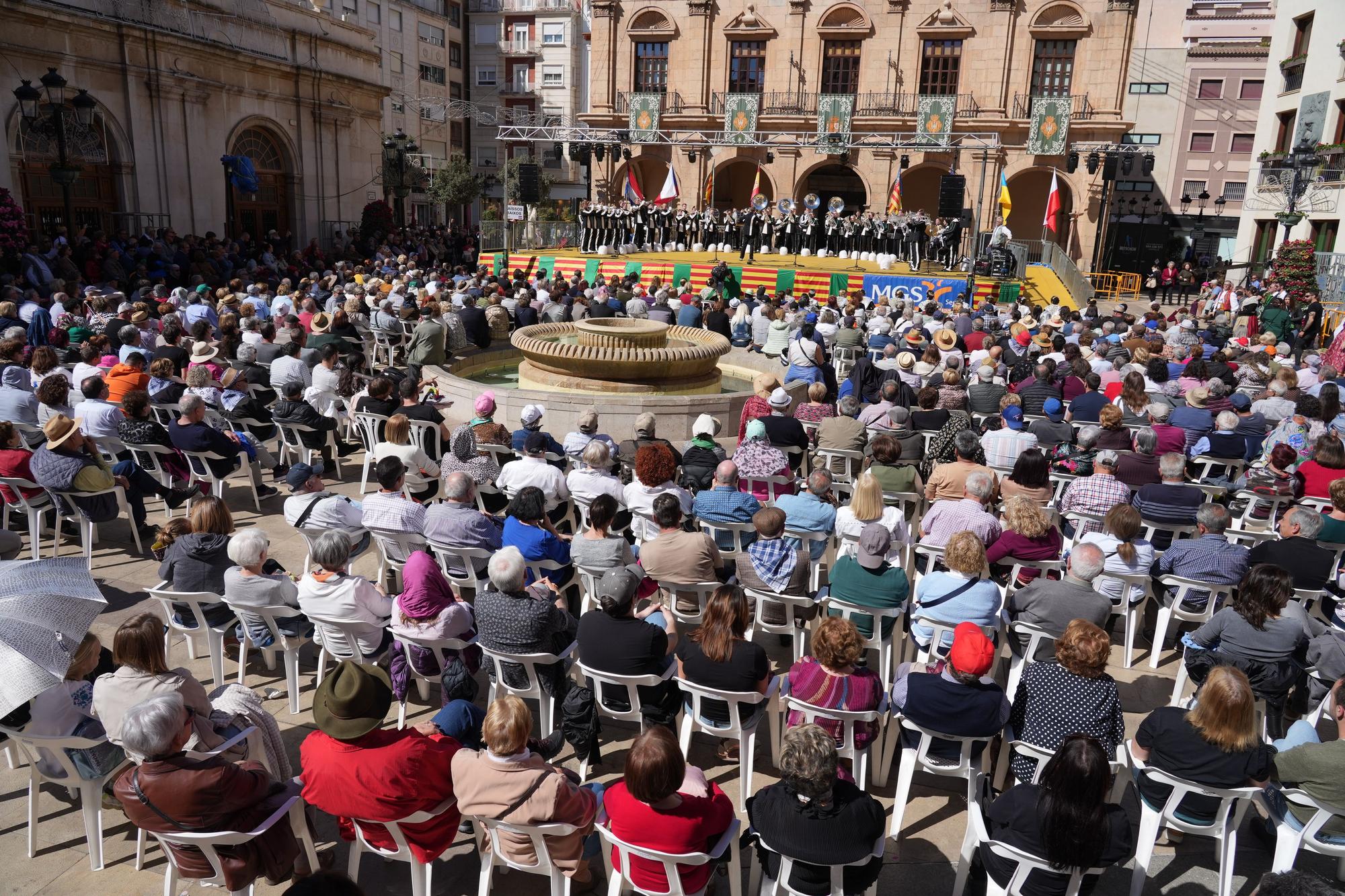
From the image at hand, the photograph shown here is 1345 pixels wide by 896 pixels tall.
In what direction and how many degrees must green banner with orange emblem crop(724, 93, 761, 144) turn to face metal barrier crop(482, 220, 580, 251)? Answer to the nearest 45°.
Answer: approximately 45° to its right

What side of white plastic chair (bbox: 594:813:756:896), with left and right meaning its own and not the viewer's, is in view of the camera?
back

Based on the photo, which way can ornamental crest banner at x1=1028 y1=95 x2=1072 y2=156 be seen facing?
toward the camera

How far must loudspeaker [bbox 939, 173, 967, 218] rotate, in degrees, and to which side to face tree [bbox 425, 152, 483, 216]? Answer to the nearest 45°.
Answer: approximately 135° to its right

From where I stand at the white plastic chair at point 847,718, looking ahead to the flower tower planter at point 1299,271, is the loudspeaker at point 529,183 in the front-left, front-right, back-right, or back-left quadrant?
front-left

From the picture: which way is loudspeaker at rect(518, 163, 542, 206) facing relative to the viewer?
toward the camera

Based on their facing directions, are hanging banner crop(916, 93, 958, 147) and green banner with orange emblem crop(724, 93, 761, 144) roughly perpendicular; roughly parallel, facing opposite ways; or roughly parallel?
roughly parallel

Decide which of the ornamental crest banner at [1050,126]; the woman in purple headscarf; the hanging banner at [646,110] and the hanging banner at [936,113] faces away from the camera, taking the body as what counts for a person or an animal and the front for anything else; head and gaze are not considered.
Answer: the woman in purple headscarf

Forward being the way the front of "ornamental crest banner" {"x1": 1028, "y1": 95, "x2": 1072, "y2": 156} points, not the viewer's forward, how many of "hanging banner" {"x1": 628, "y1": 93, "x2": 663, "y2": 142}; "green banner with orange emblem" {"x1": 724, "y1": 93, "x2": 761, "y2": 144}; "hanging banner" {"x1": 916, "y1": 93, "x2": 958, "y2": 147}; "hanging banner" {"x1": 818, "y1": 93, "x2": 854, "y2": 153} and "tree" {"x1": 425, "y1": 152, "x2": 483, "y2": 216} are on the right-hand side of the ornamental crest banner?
5

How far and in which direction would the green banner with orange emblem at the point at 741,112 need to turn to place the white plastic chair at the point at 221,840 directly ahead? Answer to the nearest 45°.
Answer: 0° — it already faces it

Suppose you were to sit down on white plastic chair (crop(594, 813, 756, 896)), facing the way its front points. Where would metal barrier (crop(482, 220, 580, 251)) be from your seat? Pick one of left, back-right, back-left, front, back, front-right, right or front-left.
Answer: front

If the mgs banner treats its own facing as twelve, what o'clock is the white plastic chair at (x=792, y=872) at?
The white plastic chair is roughly at 12 o'clock from the mgs banner.

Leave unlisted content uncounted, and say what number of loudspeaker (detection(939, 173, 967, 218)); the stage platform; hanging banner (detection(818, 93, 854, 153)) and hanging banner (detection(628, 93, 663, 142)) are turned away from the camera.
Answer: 0

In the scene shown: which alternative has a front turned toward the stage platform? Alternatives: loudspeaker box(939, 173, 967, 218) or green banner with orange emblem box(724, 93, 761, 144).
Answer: the green banner with orange emblem

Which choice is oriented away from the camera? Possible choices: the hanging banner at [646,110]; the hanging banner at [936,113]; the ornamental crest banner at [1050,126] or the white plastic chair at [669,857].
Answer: the white plastic chair

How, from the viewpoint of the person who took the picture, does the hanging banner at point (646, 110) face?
facing the viewer

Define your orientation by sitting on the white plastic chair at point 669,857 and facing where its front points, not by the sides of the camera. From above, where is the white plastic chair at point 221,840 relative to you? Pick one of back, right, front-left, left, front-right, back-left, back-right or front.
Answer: left

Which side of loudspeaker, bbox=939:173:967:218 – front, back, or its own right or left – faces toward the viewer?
front

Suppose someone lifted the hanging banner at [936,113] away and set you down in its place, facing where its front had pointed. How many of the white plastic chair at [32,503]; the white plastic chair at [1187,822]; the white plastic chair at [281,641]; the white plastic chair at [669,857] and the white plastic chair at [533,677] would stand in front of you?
5

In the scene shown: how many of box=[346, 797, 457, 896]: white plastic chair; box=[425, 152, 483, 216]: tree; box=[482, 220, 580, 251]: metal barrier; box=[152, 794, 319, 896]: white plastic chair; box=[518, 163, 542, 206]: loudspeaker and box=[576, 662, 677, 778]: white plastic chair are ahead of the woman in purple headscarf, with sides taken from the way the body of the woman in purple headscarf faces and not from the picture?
3

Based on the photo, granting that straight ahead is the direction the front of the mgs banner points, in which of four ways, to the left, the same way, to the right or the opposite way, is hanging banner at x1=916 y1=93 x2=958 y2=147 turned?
the same way

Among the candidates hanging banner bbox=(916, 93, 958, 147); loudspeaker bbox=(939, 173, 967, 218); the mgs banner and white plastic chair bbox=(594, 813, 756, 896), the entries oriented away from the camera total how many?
1

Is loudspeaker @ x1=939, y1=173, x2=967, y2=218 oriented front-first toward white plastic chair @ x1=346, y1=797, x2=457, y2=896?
yes
